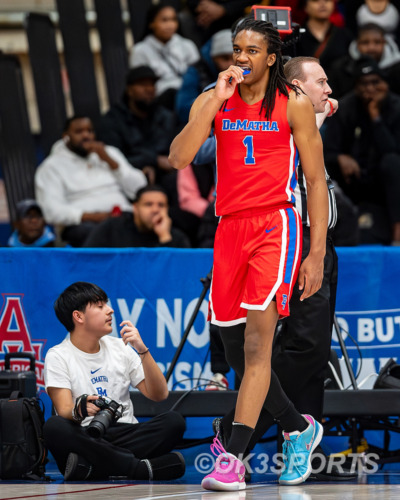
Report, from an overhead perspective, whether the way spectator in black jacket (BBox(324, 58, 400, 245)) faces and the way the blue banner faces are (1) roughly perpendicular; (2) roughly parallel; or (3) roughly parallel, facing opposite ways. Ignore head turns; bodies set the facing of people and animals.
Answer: roughly parallel

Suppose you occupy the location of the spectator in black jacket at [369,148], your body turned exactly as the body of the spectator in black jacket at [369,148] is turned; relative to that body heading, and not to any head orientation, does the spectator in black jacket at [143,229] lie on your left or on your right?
on your right

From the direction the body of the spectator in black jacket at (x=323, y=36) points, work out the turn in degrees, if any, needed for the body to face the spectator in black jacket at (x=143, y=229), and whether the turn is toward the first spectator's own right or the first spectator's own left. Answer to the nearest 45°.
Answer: approximately 45° to the first spectator's own right

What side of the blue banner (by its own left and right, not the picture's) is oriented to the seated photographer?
front

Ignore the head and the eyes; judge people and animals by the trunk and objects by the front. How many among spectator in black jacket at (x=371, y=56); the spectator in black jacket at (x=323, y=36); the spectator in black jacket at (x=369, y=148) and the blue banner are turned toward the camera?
4

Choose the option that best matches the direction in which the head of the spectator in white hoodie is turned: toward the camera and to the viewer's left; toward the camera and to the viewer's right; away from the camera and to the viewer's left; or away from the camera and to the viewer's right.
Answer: toward the camera and to the viewer's right

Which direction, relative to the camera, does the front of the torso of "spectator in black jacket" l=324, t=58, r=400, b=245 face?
toward the camera

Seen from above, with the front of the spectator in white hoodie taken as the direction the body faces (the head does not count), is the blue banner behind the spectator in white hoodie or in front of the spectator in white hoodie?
in front

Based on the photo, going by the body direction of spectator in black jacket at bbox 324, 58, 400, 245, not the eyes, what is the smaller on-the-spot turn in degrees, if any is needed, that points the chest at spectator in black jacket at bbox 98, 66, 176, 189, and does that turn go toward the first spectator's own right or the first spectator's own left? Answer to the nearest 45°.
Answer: approximately 90° to the first spectator's own right

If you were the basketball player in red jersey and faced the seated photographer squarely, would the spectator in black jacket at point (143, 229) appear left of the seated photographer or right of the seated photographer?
right

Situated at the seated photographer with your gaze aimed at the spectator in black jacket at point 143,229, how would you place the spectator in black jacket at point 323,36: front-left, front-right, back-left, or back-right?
front-right

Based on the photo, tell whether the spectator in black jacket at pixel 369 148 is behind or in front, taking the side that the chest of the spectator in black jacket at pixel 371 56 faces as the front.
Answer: in front

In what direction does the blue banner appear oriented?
toward the camera

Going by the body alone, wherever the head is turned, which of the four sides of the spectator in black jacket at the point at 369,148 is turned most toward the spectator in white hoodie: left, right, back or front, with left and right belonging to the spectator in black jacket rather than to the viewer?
right

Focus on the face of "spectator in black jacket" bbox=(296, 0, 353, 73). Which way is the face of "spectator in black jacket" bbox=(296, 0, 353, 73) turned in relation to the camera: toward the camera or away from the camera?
toward the camera
